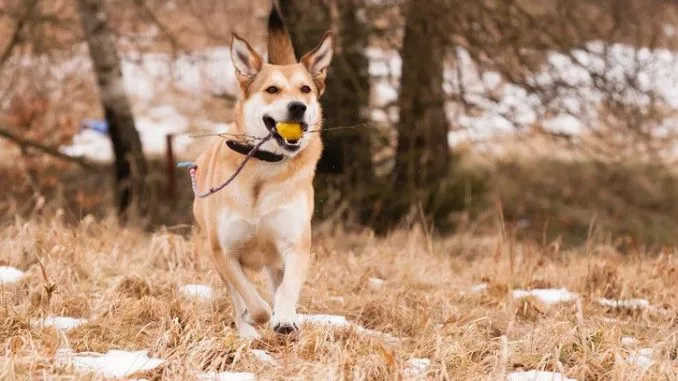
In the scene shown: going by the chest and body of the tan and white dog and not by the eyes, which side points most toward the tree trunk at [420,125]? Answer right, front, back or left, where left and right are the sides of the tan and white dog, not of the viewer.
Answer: back

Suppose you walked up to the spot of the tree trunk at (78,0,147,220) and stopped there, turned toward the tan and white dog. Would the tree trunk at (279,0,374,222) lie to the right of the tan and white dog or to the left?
left

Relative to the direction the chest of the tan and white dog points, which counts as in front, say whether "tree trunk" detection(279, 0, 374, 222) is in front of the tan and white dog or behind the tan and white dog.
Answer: behind

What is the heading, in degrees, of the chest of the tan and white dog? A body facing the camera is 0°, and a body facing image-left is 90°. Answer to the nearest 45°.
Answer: approximately 0°

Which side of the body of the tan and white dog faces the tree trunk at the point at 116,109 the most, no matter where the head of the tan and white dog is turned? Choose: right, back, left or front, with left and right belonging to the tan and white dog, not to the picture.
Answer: back
